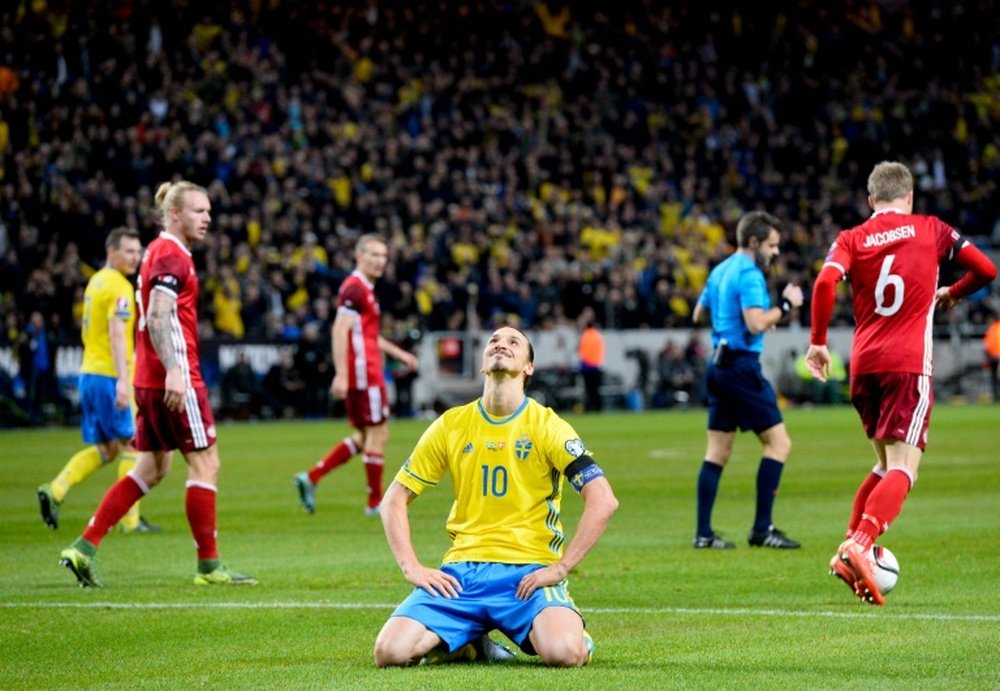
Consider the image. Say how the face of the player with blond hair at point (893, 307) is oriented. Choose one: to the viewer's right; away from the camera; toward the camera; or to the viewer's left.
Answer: away from the camera

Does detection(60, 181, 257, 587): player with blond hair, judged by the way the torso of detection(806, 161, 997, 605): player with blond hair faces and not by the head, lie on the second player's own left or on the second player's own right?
on the second player's own left

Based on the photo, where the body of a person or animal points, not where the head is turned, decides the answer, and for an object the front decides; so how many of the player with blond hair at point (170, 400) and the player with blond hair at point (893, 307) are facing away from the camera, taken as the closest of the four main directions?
1

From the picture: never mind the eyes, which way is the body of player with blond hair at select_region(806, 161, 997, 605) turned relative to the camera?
away from the camera

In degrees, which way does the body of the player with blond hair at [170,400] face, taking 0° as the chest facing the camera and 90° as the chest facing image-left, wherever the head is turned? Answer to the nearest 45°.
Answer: approximately 270°
